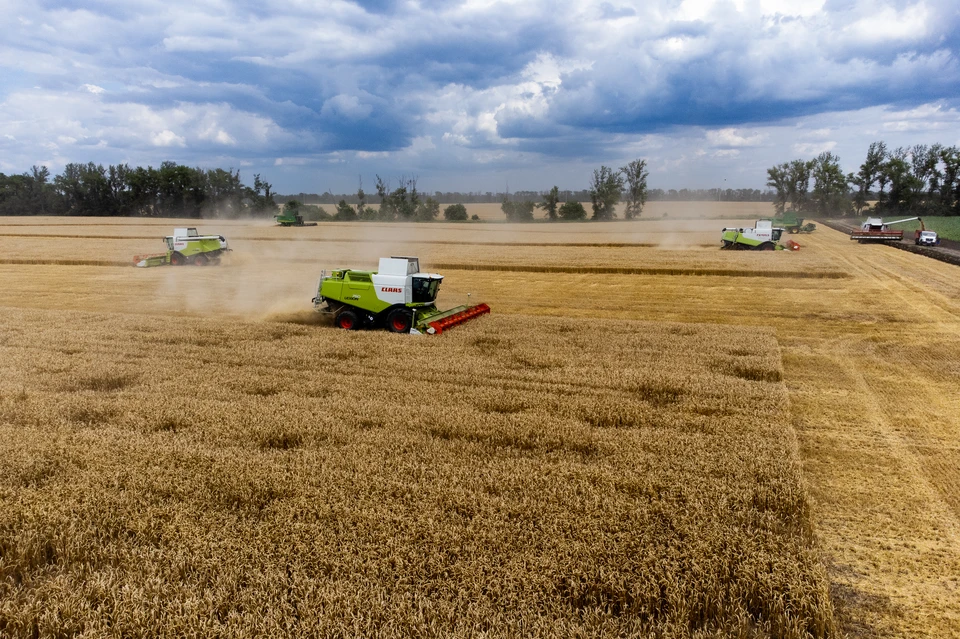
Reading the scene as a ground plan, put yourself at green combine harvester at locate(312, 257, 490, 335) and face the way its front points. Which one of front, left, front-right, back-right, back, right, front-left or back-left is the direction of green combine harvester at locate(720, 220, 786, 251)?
left

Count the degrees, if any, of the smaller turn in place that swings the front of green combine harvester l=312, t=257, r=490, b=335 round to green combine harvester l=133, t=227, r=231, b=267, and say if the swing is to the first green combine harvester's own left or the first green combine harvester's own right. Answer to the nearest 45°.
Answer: approximately 180°
